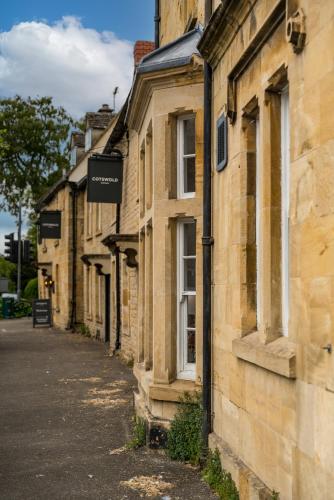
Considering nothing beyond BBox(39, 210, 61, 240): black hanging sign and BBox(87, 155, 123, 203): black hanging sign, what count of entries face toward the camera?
2

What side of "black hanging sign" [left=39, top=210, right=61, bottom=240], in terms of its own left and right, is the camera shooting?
front

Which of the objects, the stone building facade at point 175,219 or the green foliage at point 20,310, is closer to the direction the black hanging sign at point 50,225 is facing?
the stone building facade

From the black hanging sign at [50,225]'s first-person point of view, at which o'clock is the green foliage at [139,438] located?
The green foliage is roughly at 12 o'clock from the black hanging sign.

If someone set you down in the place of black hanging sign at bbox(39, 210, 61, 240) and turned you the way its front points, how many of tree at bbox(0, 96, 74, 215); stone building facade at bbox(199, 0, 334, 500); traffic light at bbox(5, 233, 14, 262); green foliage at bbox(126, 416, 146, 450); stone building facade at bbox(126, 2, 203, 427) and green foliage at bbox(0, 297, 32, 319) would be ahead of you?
3

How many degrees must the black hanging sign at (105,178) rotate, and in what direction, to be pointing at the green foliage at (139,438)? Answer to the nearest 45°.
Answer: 0° — it already faces it

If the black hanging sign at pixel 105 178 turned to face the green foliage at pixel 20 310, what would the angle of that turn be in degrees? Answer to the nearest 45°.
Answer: approximately 180°

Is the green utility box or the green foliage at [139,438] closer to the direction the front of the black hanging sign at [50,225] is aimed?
the green foliage

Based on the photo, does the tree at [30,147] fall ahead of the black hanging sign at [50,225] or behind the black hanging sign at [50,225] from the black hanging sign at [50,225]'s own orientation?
behind

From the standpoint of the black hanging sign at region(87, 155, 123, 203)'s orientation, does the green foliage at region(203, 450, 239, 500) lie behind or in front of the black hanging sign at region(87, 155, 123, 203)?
in front

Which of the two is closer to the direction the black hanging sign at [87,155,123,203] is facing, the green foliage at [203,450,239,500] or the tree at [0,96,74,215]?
the green foliage

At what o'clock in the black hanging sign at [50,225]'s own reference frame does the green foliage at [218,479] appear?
The green foliage is roughly at 12 o'clock from the black hanging sign.
